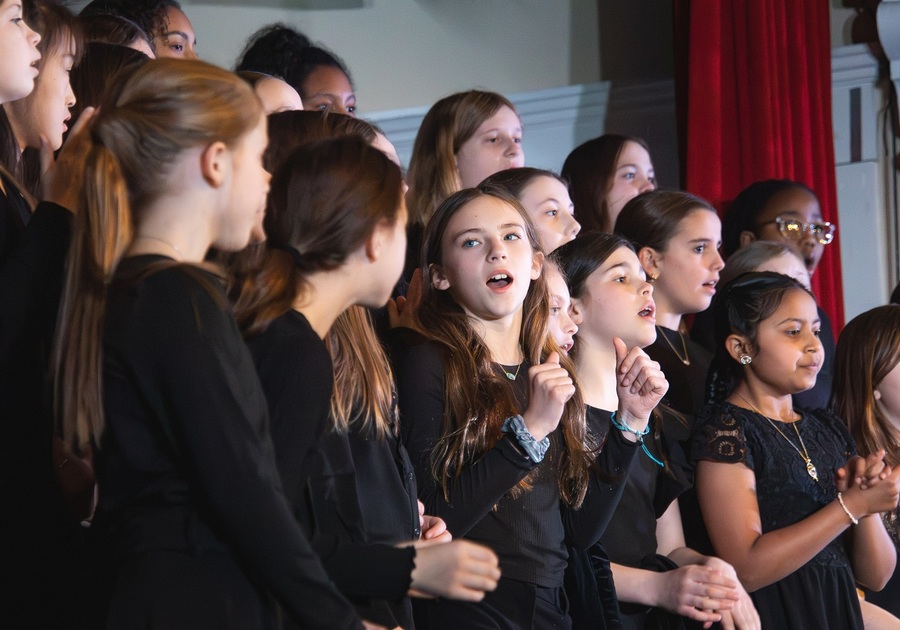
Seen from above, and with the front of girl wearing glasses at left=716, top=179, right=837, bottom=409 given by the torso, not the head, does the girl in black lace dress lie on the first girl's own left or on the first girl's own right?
on the first girl's own right

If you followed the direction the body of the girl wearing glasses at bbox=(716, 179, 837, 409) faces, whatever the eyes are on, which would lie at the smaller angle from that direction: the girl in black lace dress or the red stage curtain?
the girl in black lace dress

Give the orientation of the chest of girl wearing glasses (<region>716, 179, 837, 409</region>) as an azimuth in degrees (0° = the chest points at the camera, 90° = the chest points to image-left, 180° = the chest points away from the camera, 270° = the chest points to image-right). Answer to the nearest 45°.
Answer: approximately 315°
